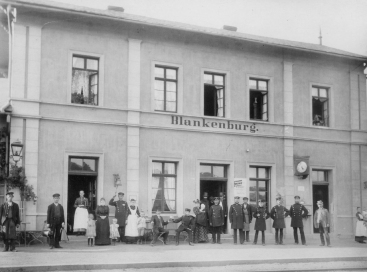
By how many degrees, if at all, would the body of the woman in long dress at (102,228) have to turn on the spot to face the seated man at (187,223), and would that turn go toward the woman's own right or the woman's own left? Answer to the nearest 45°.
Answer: approximately 90° to the woman's own left

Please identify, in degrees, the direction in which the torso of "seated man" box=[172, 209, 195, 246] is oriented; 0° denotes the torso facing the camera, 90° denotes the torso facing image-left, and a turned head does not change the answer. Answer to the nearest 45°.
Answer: approximately 45°

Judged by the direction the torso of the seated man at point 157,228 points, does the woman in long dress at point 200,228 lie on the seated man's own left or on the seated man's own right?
on the seated man's own left

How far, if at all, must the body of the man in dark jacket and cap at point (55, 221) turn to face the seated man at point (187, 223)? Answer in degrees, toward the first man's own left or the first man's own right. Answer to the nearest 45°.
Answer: approximately 90° to the first man's own left

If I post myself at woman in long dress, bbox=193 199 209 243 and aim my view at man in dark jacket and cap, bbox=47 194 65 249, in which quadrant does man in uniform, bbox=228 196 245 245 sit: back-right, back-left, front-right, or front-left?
back-left

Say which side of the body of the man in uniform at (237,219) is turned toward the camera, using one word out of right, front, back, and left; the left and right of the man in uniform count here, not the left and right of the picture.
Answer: front

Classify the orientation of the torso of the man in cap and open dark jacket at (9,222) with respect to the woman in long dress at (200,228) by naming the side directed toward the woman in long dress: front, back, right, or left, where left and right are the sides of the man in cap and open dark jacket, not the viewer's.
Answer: left

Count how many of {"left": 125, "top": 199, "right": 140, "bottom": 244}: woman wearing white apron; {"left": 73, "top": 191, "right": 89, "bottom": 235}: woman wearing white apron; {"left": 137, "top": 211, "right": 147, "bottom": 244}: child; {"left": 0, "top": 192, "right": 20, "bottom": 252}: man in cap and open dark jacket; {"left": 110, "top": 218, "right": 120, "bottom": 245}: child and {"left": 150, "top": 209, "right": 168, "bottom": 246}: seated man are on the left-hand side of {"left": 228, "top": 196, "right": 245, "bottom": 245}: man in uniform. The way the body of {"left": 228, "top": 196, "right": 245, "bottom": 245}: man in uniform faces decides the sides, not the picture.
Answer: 0

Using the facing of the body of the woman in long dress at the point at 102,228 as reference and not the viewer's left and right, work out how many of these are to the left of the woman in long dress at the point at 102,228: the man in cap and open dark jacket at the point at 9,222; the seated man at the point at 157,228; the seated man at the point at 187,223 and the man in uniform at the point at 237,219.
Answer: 3

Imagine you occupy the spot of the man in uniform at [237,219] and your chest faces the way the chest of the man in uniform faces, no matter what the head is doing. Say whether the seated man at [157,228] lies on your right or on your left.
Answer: on your right

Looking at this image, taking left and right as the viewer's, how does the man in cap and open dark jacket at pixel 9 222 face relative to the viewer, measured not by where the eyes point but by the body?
facing the viewer

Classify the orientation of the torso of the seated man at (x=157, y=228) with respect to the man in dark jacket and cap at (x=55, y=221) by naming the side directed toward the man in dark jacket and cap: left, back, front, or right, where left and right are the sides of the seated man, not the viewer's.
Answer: right

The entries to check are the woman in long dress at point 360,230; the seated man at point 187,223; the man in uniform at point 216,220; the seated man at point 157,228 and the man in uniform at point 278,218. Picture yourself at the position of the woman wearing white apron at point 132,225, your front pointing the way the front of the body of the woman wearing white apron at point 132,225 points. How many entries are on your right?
0
